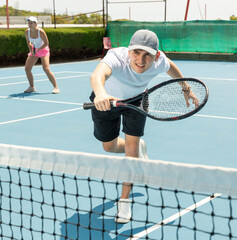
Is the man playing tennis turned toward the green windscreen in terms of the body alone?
no

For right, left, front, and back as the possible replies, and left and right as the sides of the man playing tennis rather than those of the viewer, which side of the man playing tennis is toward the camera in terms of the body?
front

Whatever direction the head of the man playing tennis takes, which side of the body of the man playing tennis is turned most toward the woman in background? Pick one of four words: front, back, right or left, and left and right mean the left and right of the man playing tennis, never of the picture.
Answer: back

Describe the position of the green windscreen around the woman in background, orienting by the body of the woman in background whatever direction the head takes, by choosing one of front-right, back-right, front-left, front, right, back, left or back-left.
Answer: back

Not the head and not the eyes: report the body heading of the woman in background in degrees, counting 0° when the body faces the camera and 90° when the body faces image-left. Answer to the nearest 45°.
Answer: approximately 45°

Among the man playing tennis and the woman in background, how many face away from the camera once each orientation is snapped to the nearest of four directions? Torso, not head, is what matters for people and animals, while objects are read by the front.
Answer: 0

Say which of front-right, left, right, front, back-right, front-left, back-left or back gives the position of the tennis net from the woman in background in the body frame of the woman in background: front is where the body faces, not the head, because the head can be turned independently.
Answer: front-left

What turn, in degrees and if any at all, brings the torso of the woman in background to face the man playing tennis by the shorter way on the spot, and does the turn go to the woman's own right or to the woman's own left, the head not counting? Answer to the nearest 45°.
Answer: approximately 45° to the woman's own left

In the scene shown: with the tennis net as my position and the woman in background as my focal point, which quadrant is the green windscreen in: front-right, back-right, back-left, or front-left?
front-right

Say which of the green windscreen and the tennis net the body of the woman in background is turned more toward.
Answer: the tennis net
